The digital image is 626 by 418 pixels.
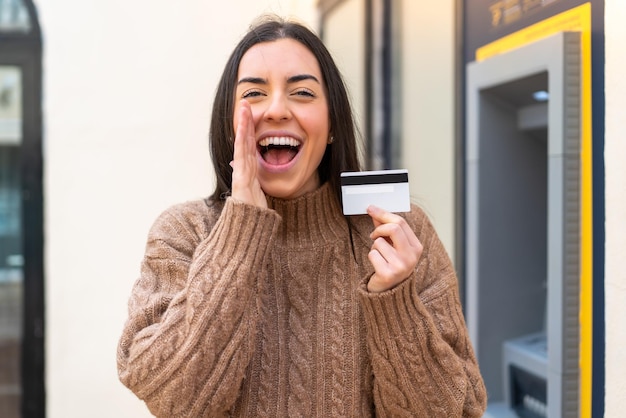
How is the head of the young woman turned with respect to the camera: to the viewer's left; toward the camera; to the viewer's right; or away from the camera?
toward the camera

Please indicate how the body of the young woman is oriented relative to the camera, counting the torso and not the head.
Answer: toward the camera

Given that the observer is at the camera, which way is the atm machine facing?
facing the viewer and to the left of the viewer

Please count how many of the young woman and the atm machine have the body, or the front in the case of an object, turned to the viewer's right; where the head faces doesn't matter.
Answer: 0

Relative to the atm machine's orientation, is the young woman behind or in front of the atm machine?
in front

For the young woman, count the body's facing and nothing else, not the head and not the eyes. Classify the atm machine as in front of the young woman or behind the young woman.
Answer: behind
